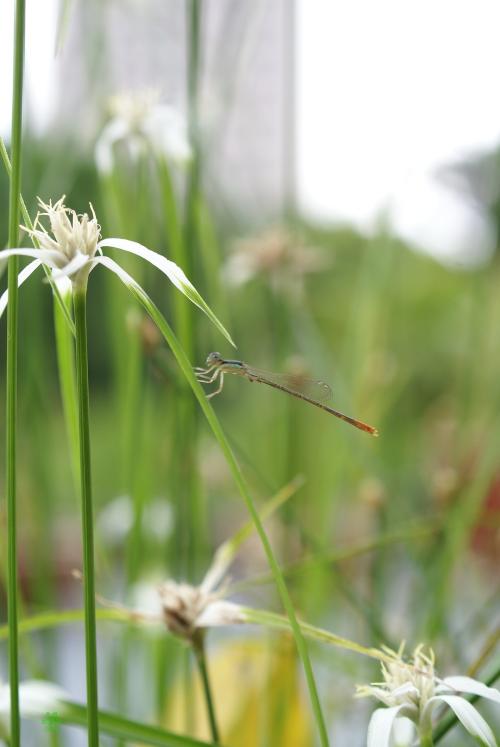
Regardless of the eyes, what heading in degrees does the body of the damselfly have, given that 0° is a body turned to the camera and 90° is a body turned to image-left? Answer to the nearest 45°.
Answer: approximately 90°
